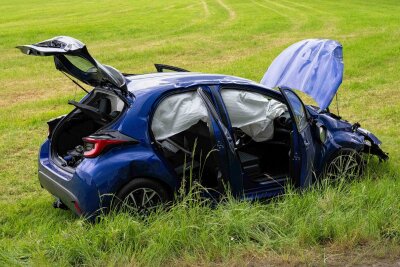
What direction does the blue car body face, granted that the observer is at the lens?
facing away from the viewer and to the right of the viewer
